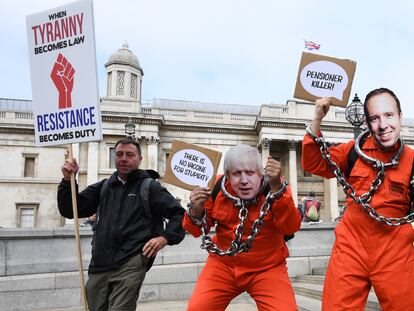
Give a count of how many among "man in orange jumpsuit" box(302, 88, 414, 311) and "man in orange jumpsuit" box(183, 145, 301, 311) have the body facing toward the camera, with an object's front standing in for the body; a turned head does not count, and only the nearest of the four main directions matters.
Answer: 2

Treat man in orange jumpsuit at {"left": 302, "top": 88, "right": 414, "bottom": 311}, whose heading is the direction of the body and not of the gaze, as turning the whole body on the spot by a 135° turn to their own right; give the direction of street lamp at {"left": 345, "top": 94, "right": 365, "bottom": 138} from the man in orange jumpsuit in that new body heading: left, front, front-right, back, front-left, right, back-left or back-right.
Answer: front-right

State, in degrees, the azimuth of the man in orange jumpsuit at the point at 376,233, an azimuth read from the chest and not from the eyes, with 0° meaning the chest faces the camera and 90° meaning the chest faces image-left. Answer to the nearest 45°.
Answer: approximately 0°

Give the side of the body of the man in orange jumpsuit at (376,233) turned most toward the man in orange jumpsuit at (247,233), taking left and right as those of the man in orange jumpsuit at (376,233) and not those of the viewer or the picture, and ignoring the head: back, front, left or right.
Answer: right

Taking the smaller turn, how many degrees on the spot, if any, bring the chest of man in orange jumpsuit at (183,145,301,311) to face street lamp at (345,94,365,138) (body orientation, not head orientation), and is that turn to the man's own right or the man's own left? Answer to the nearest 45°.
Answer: approximately 180°

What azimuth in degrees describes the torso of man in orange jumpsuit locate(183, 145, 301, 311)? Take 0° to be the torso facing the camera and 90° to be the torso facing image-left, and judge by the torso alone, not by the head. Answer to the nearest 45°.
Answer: approximately 0°

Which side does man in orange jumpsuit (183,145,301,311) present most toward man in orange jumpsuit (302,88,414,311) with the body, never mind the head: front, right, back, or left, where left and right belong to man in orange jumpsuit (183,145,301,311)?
left

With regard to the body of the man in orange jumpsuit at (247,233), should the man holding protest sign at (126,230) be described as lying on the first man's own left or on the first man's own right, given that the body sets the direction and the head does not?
on the first man's own right

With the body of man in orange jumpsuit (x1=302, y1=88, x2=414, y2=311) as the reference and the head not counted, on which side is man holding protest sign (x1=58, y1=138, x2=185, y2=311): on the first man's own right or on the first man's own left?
on the first man's own right
